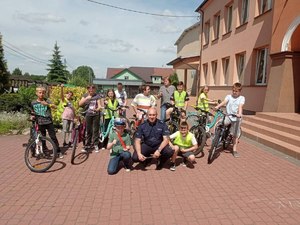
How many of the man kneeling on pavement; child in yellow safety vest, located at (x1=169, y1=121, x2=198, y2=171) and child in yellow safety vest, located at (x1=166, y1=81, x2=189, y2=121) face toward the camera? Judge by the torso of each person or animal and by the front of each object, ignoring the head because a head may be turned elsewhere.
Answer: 3

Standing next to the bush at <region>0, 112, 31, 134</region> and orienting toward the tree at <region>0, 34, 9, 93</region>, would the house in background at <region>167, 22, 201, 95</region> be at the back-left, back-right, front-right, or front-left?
front-right

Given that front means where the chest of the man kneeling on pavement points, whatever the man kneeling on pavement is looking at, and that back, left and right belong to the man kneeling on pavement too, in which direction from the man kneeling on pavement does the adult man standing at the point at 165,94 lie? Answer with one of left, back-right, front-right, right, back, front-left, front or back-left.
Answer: back

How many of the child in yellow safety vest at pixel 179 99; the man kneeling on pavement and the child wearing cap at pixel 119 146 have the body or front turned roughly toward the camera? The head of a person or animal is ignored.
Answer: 3

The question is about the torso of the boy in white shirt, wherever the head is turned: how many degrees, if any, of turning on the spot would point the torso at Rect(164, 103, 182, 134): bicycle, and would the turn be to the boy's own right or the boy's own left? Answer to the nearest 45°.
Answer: approximately 45° to the boy's own right

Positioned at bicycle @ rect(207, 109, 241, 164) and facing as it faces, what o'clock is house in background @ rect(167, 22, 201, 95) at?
The house in background is roughly at 4 o'clock from the bicycle.

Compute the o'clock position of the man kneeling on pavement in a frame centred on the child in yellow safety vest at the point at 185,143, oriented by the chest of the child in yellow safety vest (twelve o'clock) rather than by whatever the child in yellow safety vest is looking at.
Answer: The man kneeling on pavement is roughly at 2 o'clock from the child in yellow safety vest.

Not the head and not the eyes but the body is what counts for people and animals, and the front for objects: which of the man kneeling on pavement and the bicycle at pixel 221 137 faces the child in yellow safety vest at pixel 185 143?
the bicycle

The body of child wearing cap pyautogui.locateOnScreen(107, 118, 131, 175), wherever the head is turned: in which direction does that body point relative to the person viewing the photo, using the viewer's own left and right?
facing the viewer

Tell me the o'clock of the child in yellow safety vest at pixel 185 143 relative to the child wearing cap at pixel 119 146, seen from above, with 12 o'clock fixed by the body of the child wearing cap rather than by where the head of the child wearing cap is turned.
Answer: The child in yellow safety vest is roughly at 9 o'clock from the child wearing cap.

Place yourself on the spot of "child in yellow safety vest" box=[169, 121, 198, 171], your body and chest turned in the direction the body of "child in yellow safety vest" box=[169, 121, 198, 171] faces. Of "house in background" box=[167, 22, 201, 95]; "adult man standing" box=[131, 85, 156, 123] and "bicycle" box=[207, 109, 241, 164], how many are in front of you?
0

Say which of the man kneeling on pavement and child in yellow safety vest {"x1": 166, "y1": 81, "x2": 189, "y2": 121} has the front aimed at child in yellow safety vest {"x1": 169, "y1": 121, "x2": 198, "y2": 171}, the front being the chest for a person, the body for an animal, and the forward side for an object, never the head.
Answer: child in yellow safety vest {"x1": 166, "y1": 81, "x2": 189, "y2": 121}

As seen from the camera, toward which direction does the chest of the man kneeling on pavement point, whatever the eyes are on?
toward the camera
